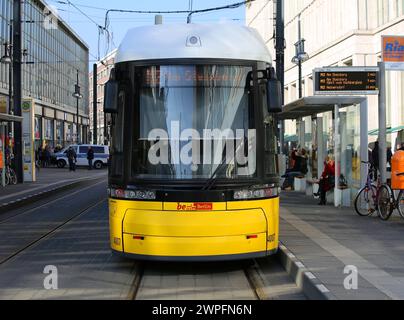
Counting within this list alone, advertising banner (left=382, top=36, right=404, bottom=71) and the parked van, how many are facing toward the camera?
1

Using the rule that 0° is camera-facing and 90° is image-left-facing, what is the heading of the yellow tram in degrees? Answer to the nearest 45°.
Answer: approximately 0°

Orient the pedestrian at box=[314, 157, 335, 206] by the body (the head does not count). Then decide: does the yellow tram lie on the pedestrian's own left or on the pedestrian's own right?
on the pedestrian's own left

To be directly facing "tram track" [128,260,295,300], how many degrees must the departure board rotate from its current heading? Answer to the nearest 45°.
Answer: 0° — it already faces it

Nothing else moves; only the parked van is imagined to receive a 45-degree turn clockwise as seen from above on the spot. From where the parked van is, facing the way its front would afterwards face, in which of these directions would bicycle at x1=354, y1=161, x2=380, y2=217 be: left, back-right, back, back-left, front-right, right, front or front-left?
back-left

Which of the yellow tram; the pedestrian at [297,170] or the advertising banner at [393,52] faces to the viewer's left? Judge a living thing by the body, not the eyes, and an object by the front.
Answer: the pedestrian

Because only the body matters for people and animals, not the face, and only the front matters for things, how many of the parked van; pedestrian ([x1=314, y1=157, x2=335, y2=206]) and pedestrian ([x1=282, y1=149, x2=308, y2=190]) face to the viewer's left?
3

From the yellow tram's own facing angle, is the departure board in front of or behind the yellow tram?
behind

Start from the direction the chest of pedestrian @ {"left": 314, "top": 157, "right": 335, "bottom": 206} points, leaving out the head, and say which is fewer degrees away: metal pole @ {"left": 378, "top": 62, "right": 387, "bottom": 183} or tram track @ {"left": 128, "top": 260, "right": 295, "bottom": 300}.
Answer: the tram track

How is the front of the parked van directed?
to the viewer's left

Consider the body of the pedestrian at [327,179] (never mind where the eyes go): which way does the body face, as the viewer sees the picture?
to the viewer's left
